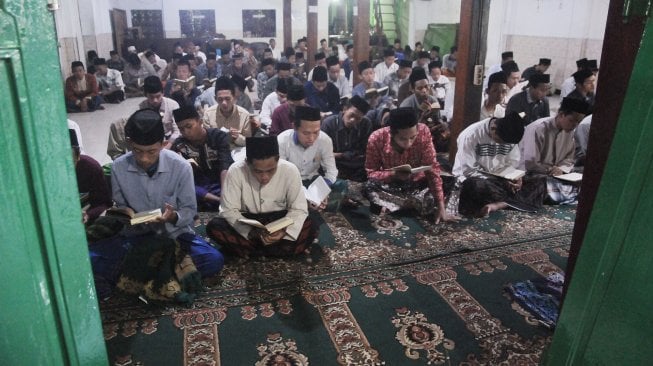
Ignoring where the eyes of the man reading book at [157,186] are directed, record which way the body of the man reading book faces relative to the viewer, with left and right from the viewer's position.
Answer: facing the viewer

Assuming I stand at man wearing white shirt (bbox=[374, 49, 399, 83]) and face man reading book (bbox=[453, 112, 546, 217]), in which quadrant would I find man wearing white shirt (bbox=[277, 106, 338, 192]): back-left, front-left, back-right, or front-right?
front-right

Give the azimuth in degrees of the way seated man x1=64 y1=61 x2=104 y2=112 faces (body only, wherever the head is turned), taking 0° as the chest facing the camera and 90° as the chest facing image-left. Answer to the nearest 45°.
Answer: approximately 0°

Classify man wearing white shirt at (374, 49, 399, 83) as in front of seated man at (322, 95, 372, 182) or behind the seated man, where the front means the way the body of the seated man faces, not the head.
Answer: behind

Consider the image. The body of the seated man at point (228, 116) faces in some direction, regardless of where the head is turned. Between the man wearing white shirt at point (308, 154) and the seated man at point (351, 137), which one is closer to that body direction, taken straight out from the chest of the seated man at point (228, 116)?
the man wearing white shirt

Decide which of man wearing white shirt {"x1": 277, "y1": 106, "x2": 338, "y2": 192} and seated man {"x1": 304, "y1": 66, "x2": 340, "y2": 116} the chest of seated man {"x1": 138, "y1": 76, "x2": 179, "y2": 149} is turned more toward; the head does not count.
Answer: the man wearing white shirt

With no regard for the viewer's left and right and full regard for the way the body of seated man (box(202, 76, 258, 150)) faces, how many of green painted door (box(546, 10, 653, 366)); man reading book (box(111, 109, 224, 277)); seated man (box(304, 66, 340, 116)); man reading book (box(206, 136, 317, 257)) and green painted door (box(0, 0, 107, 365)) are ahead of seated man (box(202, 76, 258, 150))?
4

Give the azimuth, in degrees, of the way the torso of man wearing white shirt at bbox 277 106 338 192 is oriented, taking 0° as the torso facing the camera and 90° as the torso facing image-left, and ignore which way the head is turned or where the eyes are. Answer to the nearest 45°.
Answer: approximately 0°

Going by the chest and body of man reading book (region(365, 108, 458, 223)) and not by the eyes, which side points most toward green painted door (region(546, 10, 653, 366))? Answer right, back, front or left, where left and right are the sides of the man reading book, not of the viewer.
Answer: front

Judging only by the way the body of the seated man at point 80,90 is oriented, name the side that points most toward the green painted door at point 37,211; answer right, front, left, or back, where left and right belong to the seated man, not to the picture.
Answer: front

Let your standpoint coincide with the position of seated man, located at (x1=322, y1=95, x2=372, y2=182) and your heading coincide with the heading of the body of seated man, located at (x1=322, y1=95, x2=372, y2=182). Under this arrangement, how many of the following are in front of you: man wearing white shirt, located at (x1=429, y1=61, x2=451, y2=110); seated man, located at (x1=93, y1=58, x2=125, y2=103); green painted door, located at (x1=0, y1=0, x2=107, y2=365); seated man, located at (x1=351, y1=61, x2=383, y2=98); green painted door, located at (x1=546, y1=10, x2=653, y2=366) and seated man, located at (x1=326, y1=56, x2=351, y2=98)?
2

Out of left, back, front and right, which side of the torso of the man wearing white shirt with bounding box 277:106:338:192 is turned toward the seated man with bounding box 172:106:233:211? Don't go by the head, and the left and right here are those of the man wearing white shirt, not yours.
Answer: right

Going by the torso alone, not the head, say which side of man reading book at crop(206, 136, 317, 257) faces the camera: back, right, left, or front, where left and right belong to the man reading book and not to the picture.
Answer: front

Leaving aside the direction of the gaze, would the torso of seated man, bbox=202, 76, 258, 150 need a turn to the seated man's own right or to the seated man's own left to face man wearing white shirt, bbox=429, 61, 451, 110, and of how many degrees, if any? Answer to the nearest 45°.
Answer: approximately 135° to the seated man's own left
